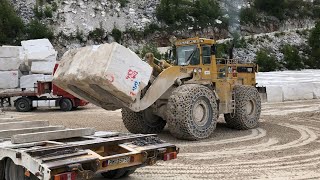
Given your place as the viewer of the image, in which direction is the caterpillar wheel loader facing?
facing the viewer and to the left of the viewer

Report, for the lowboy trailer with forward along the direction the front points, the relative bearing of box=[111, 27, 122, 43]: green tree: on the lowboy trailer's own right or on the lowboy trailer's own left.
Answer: on the lowboy trailer's own right

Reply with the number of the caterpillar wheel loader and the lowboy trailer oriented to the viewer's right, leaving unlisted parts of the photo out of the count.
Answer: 0

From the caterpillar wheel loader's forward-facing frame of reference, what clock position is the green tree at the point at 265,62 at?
The green tree is roughly at 5 o'clock from the caterpillar wheel loader.

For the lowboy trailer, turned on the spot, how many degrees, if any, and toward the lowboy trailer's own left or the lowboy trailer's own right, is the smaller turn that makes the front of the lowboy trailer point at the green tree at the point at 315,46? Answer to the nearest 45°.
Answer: approximately 90° to the lowboy trailer's own right

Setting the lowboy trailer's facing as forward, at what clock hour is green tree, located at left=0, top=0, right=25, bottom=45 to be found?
The green tree is roughly at 1 o'clock from the lowboy trailer.

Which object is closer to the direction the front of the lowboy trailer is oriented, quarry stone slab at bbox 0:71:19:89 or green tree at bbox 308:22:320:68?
the quarry stone slab
